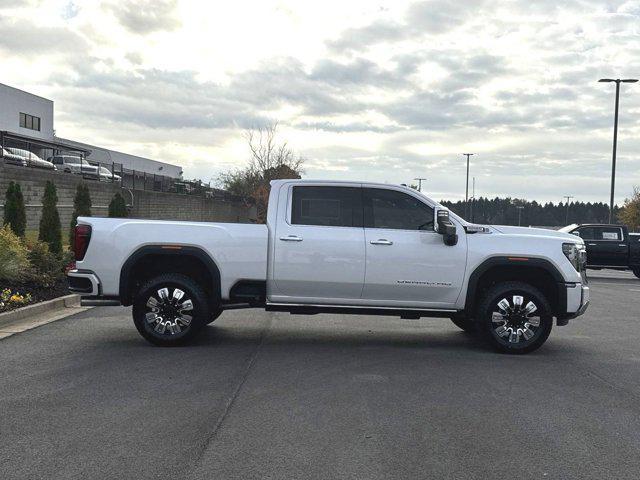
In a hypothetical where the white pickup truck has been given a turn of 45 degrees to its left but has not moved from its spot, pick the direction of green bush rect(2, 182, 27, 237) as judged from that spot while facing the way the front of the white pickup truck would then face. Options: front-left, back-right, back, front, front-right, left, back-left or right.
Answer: left

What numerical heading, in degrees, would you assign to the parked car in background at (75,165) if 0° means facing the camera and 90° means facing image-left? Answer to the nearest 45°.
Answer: approximately 315°

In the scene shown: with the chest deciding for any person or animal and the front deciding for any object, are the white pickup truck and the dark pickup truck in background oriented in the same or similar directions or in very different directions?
very different directions

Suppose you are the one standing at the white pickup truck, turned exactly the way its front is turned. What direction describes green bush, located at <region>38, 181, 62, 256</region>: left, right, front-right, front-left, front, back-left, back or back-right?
back-left

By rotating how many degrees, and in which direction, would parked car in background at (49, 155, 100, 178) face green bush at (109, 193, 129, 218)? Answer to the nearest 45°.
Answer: approximately 45° to its right

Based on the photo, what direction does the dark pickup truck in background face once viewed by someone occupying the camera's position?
facing to the left of the viewer

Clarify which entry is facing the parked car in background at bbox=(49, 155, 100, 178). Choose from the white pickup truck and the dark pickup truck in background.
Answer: the dark pickup truck in background

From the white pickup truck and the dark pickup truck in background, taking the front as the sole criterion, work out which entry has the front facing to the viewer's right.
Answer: the white pickup truck

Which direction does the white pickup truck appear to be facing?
to the viewer's right

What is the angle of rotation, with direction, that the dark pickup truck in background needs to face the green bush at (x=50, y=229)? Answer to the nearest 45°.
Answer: approximately 45° to its left

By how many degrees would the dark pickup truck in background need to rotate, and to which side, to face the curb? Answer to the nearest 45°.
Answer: approximately 45° to its left

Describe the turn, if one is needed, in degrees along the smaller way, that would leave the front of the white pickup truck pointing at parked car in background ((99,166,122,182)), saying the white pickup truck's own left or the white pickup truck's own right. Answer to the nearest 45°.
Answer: approximately 135° to the white pickup truck's own left
